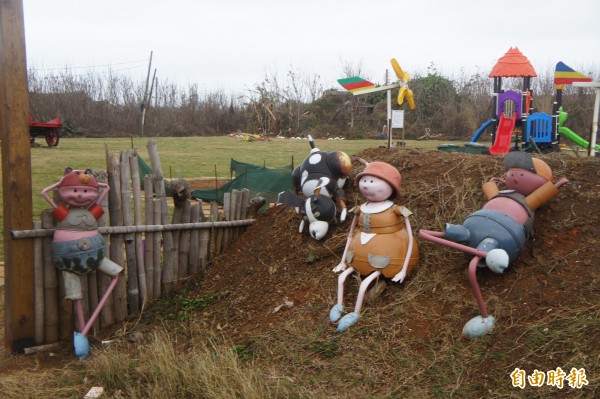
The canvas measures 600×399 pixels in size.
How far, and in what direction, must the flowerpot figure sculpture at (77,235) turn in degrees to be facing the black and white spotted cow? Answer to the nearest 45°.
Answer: approximately 90° to its left

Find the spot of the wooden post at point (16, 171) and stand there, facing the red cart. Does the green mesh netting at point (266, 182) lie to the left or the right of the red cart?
right

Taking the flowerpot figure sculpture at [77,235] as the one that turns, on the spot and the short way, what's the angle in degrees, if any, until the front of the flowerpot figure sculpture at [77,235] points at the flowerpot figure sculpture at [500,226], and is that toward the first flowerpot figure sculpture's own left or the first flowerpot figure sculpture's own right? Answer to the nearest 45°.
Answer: approximately 45° to the first flowerpot figure sculpture's own left

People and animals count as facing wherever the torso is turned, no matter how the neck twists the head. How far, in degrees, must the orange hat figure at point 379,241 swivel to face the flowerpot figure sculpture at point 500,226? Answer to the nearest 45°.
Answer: approximately 90° to its left

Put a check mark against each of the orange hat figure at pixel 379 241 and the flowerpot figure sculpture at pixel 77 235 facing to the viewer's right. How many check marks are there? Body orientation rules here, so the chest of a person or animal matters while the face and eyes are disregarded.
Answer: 0

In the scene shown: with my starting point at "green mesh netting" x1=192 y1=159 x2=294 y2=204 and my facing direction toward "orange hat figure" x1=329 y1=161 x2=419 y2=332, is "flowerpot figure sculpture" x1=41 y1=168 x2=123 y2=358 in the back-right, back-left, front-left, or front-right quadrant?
front-right

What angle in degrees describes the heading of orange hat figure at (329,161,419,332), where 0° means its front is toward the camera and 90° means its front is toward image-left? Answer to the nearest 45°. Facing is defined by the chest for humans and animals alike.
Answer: approximately 45°

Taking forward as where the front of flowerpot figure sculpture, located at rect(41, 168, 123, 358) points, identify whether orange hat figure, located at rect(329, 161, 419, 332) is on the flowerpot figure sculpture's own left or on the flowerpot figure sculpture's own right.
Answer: on the flowerpot figure sculpture's own left

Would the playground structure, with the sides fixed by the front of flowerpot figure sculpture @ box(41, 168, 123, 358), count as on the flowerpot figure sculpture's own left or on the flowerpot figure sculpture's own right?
on the flowerpot figure sculpture's own left

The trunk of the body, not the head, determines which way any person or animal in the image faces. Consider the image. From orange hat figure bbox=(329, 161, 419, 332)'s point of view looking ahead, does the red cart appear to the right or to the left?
on its right

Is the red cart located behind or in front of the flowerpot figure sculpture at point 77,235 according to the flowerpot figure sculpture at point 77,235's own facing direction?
behind

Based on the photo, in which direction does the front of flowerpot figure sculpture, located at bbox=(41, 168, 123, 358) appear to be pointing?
toward the camera
